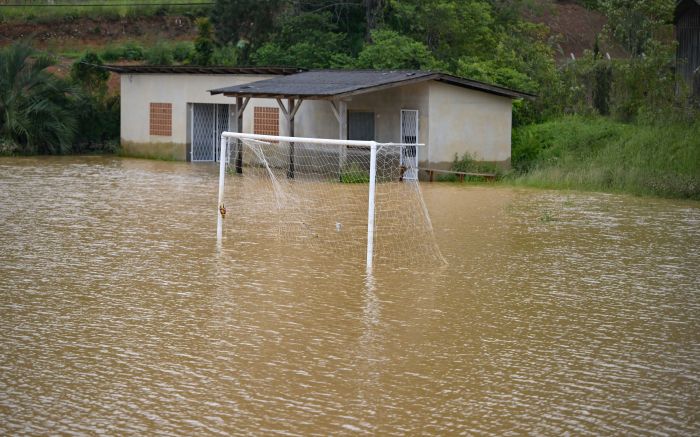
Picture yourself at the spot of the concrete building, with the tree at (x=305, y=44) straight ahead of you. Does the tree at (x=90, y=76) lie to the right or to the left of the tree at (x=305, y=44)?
left

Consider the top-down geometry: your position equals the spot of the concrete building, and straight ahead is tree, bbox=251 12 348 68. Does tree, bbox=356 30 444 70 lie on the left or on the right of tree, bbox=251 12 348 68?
right

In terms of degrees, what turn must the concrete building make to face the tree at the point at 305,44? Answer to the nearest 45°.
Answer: approximately 135° to its right

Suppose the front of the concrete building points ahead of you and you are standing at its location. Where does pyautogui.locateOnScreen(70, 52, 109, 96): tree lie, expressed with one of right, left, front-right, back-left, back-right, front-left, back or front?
right

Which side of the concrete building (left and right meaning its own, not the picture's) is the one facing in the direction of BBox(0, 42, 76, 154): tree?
right

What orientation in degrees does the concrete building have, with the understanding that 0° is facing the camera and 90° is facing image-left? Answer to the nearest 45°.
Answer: approximately 45°

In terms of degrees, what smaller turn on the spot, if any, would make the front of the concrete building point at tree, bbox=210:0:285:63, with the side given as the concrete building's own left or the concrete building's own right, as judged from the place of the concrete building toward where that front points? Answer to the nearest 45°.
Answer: approximately 135° to the concrete building's own right

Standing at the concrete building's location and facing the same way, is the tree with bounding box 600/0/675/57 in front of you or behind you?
behind

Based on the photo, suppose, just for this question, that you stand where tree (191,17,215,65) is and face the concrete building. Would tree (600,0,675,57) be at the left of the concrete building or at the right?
left
